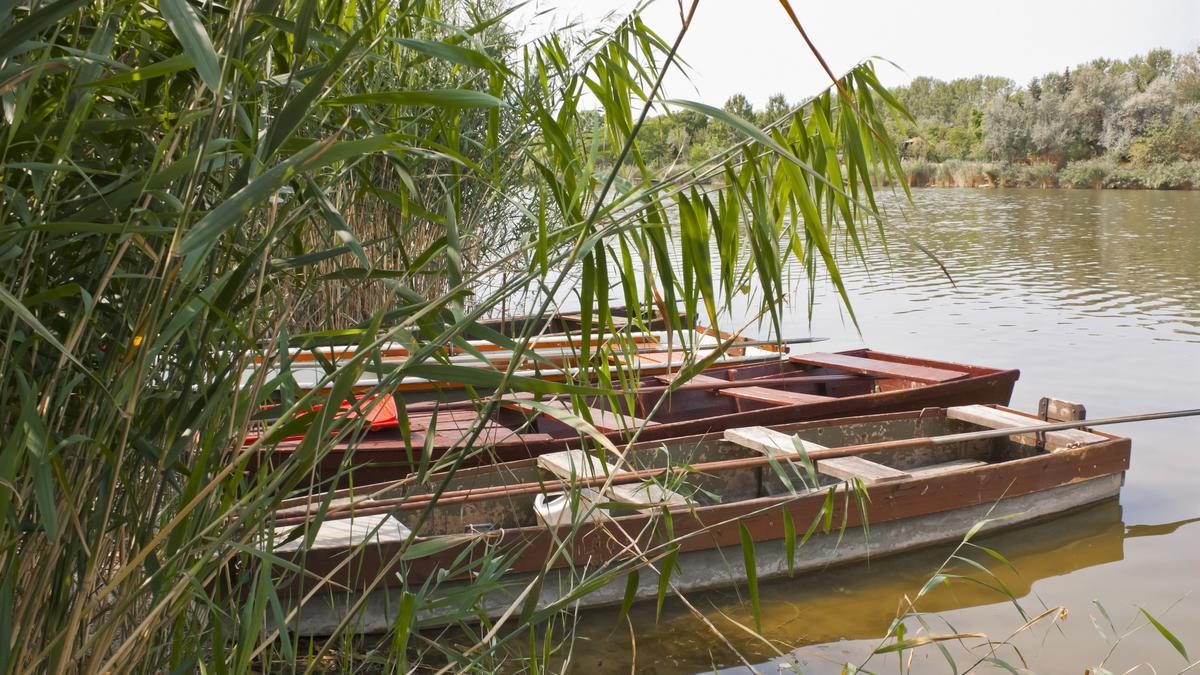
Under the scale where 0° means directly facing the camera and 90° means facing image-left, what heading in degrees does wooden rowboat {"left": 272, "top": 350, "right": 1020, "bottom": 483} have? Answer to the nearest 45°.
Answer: approximately 45°

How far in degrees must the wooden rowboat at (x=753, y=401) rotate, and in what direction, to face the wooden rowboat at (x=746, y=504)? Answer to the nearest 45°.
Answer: approximately 45° to its left
